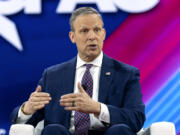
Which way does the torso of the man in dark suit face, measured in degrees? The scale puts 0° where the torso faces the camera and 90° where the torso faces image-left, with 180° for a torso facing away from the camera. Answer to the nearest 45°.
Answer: approximately 0°
